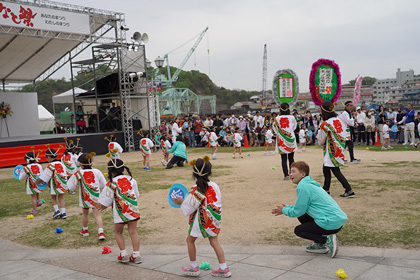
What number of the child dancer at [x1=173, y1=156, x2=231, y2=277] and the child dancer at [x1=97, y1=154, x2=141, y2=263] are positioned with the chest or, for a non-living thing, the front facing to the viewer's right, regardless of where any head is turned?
0

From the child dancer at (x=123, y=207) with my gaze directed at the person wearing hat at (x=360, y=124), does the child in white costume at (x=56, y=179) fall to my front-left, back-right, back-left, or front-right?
front-left

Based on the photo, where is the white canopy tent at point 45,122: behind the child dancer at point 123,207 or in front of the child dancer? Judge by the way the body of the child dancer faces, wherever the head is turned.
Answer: in front

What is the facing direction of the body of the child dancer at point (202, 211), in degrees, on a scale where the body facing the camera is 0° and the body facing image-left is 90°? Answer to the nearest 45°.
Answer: approximately 135°

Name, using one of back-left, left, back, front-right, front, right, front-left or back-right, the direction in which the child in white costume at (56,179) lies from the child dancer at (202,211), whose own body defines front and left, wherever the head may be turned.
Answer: front

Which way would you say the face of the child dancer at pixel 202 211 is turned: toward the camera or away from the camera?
away from the camera

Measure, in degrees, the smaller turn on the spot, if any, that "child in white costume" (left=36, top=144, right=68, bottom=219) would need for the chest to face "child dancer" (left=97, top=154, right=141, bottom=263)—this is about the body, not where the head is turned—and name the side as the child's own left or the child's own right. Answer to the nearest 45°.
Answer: approximately 135° to the child's own left
